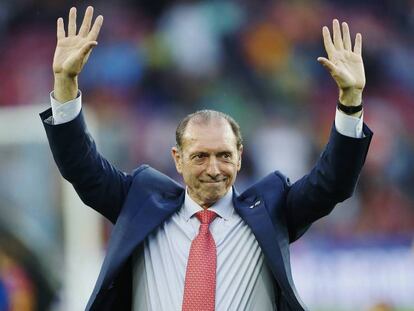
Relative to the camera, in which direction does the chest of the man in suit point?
toward the camera
